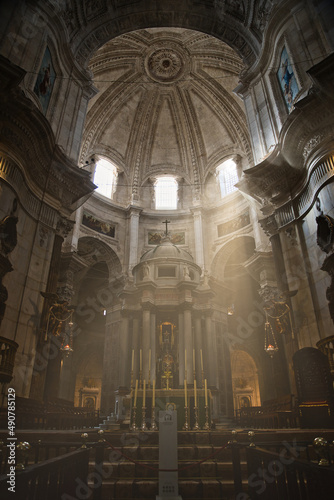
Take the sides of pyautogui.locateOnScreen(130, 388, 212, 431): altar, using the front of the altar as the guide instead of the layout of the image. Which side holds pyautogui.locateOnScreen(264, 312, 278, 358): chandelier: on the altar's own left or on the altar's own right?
on the altar's own left

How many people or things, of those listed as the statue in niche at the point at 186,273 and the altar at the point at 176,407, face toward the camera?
2

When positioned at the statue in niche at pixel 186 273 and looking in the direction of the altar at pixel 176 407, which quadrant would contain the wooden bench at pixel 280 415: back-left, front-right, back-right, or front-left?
front-left

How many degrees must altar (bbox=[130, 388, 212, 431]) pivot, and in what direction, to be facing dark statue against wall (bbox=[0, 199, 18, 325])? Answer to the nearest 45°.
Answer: approximately 45° to its right

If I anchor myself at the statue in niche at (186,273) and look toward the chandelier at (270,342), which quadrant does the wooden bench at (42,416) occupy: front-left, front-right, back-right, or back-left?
front-right

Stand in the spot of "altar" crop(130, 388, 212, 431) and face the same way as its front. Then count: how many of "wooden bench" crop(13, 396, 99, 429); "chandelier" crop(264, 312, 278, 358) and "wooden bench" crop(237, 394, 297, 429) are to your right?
1

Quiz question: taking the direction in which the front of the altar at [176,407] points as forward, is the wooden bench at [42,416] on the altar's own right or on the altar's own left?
on the altar's own right

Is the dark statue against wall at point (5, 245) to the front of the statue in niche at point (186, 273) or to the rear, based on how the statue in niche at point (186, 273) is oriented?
to the front

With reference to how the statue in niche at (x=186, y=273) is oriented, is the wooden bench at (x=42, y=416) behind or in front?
in front

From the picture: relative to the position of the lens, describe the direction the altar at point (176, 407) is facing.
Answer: facing the viewer

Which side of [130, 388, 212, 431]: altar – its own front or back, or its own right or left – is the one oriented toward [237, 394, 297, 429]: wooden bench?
left

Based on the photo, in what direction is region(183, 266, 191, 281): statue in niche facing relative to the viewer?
toward the camera
